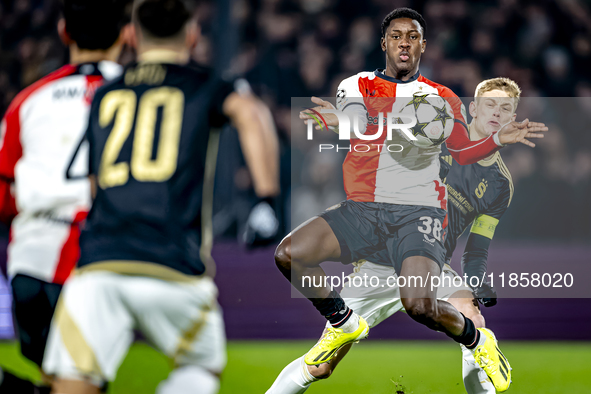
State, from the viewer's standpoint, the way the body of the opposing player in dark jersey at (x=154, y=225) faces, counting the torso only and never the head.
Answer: away from the camera

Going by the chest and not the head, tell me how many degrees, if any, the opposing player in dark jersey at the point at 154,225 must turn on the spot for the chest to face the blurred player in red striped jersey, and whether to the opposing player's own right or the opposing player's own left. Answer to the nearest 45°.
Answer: approximately 45° to the opposing player's own left

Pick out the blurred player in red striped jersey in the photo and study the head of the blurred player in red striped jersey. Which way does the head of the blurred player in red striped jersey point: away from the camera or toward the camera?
away from the camera

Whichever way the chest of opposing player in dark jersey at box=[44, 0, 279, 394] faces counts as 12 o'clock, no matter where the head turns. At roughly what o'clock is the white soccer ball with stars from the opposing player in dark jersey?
The white soccer ball with stars is roughly at 2 o'clock from the opposing player in dark jersey.

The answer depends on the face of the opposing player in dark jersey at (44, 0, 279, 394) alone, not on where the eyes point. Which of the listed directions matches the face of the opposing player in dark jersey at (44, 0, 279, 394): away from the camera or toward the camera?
away from the camera

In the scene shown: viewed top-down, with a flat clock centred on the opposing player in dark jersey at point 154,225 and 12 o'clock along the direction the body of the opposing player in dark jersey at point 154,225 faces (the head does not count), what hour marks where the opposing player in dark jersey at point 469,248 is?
the opposing player in dark jersey at point 469,248 is roughly at 12 o'clock from the opposing player in dark jersey at point 154,225.
